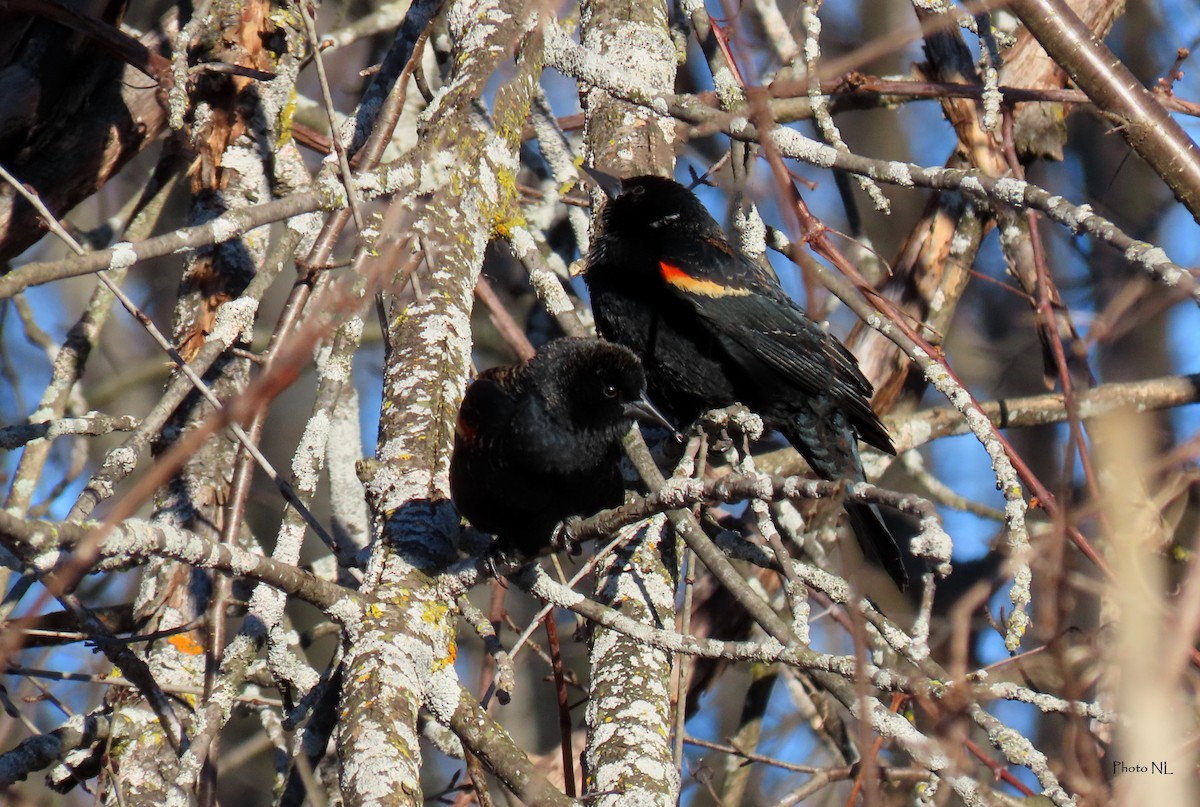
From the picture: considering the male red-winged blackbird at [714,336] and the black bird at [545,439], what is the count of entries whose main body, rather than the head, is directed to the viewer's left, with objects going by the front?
1

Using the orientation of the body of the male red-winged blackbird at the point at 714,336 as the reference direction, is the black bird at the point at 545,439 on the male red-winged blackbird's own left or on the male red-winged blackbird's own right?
on the male red-winged blackbird's own left

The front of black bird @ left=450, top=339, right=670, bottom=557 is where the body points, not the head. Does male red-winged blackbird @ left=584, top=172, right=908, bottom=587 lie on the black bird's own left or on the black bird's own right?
on the black bird's own left

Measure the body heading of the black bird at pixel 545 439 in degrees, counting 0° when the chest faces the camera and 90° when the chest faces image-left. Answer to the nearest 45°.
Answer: approximately 315°

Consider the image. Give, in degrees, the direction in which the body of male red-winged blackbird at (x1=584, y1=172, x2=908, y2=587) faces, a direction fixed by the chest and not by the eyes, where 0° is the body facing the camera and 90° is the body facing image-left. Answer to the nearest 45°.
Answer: approximately 90°
